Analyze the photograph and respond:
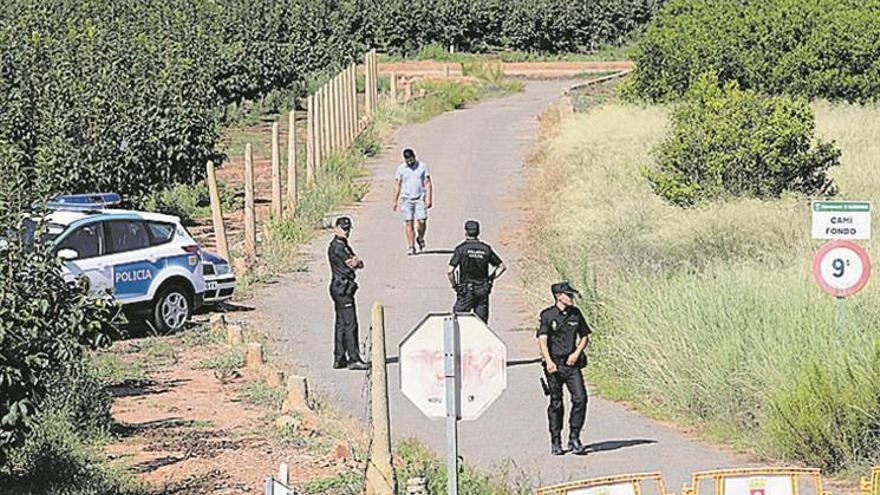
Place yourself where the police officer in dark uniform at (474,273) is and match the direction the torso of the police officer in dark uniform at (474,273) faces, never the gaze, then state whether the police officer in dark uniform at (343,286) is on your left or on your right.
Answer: on your left

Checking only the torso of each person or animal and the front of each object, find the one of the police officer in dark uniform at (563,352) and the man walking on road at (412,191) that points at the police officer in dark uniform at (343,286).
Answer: the man walking on road

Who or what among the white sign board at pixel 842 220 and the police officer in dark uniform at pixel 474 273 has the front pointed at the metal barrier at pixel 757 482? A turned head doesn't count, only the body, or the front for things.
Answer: the white sign board

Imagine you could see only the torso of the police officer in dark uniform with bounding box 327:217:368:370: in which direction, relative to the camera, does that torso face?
to the viewer's right

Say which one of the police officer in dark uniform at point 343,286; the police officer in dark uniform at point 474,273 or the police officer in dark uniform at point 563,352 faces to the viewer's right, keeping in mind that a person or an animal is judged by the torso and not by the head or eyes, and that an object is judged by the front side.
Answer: the police officer in dark uniform at point 343,286

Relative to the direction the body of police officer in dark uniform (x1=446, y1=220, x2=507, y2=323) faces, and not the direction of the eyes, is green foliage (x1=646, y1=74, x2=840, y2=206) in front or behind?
in front

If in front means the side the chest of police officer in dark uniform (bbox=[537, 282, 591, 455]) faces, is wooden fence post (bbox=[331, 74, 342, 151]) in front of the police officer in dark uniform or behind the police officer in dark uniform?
behind

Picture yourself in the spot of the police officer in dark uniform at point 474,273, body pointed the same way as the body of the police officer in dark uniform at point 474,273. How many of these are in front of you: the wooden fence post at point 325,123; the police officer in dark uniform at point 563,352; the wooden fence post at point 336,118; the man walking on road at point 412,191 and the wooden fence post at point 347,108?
4

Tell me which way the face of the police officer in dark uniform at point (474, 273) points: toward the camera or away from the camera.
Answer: away from the camera

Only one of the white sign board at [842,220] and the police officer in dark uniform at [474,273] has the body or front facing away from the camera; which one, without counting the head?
the police officer in dark uniform

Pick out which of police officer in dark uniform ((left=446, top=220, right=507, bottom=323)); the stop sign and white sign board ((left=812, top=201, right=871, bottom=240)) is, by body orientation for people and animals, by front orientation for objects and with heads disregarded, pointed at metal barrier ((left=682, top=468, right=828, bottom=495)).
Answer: the white sign board

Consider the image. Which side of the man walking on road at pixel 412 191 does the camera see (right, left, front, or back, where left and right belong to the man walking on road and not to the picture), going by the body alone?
front

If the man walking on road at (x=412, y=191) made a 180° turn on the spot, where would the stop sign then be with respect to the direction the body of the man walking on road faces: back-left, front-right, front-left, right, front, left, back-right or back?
back

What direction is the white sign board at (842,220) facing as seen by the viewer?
toward the camera

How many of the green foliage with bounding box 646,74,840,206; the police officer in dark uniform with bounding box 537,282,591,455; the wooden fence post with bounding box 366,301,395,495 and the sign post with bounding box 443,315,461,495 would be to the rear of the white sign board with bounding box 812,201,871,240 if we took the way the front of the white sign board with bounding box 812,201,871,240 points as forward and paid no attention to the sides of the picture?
1

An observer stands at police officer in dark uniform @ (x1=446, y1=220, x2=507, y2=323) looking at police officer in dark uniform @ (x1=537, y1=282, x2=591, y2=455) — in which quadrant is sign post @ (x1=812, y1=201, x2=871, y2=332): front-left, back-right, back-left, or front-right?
front-left
